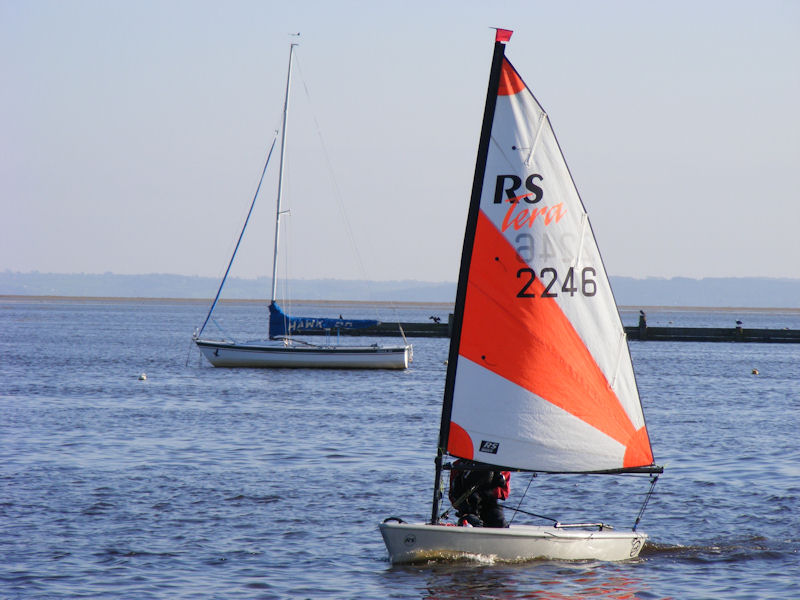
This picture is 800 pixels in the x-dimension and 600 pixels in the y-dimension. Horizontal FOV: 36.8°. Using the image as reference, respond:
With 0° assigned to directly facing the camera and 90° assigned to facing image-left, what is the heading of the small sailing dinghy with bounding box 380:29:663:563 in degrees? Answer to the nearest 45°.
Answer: approximately 90°
